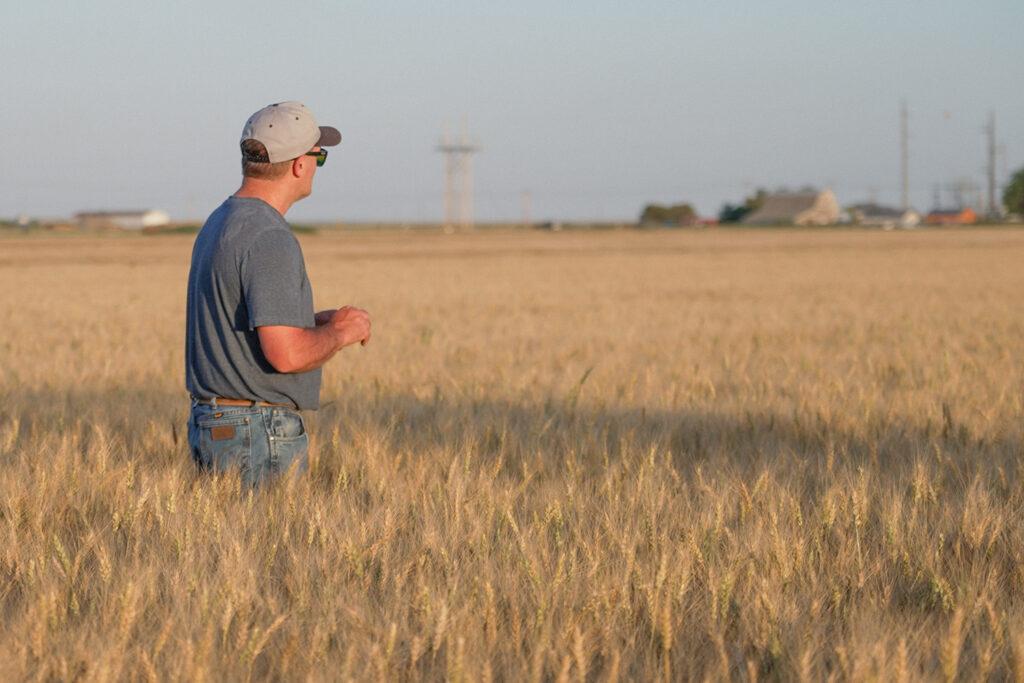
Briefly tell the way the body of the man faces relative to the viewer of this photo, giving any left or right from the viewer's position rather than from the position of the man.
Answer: facing away from the viewer and to the right of the viewer
